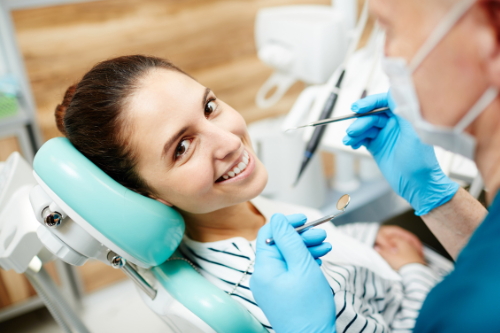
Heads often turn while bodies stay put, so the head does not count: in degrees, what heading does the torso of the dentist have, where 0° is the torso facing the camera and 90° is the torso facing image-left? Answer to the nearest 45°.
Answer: approximately 90°

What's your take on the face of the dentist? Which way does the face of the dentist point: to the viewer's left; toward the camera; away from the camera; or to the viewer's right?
to the viewer's left

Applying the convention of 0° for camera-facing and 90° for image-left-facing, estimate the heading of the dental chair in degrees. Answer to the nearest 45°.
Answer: approximately 270°
